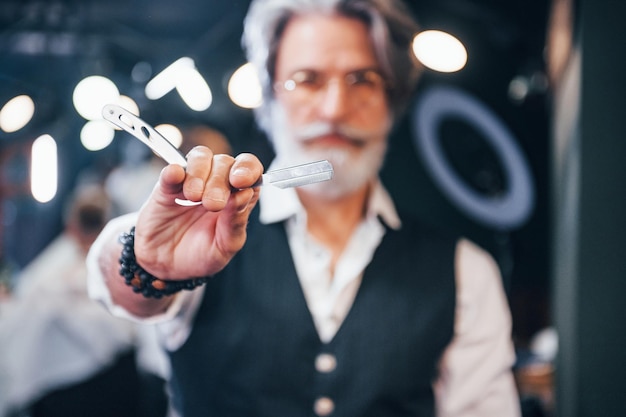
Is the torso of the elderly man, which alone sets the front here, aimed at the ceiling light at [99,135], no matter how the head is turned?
no

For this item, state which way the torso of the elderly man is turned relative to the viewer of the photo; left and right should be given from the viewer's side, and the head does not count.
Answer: facing the viewer

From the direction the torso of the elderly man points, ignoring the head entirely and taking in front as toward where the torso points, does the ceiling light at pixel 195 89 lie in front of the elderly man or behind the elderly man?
behind

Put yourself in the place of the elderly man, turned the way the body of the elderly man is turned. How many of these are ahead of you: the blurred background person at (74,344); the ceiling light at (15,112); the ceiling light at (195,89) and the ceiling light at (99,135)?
0

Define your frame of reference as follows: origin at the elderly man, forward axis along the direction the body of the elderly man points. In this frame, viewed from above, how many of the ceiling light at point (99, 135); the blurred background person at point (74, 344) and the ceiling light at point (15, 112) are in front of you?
0

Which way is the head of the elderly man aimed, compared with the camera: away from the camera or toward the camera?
toward the camera

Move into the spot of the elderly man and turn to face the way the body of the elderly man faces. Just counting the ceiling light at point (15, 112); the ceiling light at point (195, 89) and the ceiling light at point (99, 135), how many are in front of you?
0
